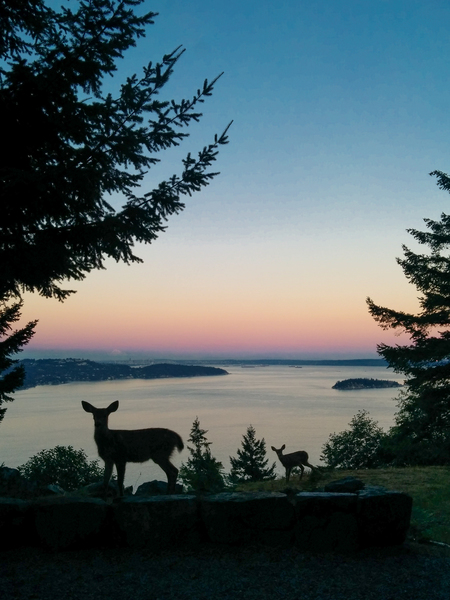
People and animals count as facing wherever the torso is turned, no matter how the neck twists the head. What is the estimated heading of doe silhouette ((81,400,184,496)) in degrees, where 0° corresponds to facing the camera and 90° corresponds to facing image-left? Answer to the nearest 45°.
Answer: approximately 90°

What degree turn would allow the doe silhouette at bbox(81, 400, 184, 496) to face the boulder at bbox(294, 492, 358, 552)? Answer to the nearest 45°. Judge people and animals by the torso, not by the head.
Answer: approximately 180°

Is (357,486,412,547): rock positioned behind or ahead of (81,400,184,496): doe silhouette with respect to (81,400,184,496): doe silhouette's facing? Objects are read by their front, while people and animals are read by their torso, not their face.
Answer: behind

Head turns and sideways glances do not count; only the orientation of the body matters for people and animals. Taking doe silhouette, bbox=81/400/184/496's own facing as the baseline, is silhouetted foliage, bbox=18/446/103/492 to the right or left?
on its right

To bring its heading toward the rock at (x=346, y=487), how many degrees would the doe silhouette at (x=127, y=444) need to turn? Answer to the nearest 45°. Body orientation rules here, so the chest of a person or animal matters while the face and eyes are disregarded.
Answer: approximately 180°

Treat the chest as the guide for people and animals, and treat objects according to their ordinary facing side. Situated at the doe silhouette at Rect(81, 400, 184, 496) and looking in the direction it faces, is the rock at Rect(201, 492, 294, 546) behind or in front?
behind

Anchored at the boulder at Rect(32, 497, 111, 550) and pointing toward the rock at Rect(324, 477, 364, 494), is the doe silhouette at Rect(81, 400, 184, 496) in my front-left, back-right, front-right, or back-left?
front-left
